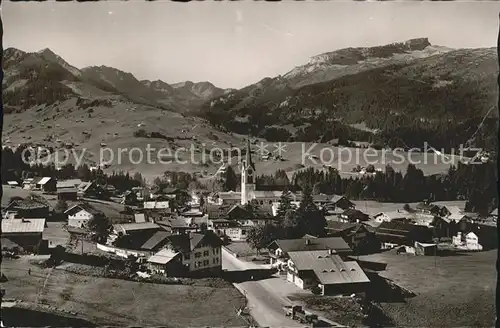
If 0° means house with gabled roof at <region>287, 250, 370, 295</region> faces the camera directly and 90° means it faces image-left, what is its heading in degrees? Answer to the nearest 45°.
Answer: approximately 45°

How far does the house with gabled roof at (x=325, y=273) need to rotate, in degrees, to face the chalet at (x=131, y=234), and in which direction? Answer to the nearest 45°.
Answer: approximately 45° to its right

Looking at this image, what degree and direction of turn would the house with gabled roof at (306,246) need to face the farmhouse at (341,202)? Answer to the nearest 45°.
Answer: approximately 90° to its right

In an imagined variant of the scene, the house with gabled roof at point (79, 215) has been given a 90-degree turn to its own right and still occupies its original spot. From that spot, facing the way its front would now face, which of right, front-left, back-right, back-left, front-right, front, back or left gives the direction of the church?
back-right

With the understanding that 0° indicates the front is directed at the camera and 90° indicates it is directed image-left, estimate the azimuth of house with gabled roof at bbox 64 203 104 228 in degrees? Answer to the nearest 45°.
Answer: approximately 45°

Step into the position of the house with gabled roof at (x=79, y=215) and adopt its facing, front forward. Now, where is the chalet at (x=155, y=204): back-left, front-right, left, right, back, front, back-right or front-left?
back-left
